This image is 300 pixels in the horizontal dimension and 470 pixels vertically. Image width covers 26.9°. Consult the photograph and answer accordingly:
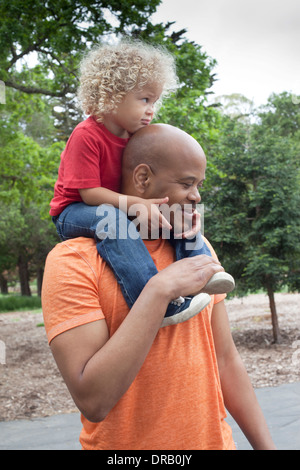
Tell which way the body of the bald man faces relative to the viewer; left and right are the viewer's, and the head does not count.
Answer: facing the viewer and to the right of the viewer

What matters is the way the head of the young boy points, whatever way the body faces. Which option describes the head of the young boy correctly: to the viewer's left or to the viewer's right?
to the viewer's right

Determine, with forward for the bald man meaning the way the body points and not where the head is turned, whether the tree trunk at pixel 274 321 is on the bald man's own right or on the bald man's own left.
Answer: on the bald man's own left

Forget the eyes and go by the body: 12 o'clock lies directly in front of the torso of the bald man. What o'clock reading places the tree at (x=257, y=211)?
The tree is roughly at 8 o'clock from the bald man.
